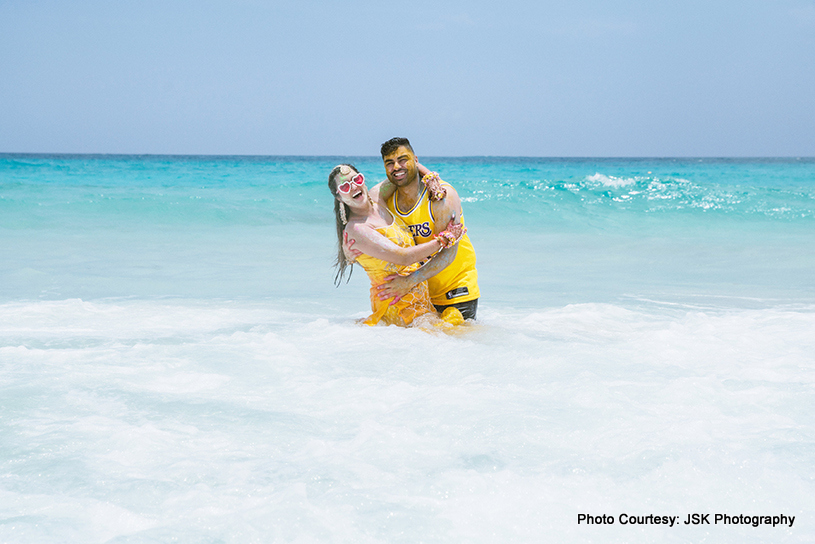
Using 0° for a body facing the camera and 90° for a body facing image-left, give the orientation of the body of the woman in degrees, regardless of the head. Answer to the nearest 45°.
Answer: approximately 315°

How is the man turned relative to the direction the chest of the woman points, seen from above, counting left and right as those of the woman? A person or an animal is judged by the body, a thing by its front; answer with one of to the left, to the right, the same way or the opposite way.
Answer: to the right

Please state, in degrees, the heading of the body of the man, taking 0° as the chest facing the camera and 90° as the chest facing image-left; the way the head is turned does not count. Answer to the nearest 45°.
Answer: approximately 45°
